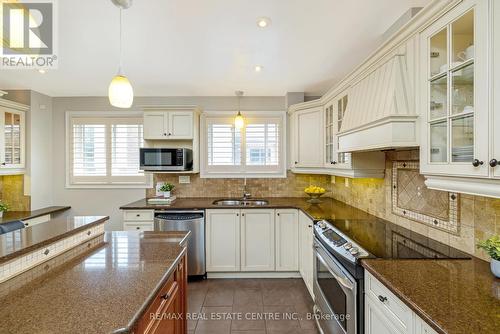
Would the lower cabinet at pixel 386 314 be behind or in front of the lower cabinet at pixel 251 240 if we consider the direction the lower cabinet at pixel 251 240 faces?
in front

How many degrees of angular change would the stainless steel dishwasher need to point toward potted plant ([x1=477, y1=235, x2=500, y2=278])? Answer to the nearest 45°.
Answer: approximately 45° to its left

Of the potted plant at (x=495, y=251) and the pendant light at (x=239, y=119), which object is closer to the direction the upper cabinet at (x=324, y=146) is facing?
the pendant light

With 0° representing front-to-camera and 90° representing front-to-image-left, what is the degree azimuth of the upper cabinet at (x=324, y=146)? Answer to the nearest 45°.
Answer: approximately 45°

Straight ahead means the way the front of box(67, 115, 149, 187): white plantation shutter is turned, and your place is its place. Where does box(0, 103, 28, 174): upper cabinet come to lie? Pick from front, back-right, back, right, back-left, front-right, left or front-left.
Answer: right

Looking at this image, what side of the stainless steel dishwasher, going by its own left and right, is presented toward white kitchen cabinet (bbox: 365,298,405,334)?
front

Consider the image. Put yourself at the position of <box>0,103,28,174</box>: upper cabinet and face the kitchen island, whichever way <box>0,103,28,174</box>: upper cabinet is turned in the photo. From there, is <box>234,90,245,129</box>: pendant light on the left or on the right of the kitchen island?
left

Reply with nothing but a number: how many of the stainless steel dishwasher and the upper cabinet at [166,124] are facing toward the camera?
2
